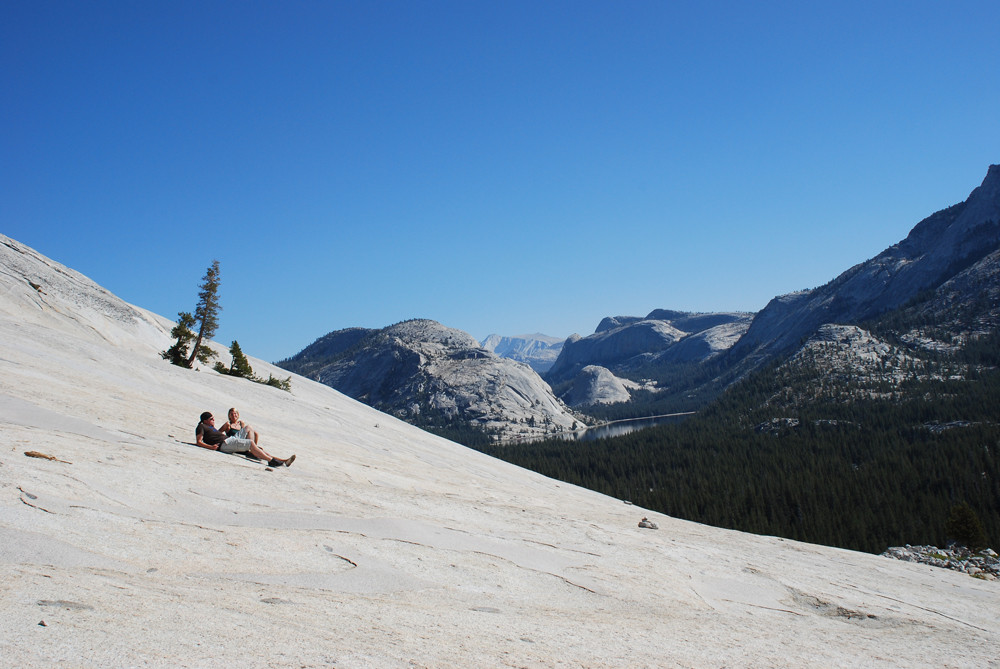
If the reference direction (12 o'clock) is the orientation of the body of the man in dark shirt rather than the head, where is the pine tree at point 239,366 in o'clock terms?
The pine tree is roughly at 9 o'clock from the man in dark shirt.

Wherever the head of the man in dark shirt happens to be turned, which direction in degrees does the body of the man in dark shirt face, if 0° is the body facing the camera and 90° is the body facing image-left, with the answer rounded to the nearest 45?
approximately 270°

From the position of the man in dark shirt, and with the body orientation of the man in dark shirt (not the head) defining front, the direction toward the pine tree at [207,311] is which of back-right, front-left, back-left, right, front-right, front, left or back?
left

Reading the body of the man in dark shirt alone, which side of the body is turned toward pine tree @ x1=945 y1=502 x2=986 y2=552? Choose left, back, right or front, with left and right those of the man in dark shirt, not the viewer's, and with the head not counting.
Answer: front
